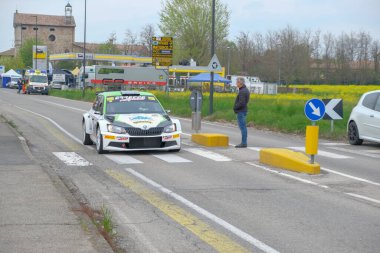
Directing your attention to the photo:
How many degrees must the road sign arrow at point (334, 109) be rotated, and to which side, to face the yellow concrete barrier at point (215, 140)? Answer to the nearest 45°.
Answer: approximately 45° to its right

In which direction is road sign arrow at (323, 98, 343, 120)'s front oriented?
toward the camera

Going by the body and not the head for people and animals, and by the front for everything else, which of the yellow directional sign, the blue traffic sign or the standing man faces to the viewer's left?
the standing man

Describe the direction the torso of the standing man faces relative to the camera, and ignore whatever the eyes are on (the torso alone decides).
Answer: to the viewer's left

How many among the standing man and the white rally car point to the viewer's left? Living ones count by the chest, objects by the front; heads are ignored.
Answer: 1

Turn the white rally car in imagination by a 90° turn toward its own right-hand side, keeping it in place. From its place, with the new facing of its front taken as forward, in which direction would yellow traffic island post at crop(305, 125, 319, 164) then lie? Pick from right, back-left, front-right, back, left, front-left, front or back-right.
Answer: back-left

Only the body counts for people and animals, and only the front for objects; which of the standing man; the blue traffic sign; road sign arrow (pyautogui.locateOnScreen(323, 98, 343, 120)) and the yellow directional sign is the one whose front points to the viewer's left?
the standing man

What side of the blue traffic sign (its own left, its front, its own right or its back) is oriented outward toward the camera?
front

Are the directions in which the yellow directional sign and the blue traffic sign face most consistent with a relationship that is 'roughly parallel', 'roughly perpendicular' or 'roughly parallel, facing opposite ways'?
roughly parallel

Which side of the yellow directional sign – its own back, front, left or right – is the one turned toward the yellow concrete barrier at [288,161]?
front

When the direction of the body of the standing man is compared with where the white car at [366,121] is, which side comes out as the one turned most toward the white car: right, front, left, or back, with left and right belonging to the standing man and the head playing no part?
back

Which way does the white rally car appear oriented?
toward the camera

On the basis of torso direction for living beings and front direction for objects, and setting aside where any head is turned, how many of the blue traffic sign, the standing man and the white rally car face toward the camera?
2

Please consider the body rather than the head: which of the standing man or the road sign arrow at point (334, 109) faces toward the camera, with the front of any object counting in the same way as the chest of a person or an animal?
the road sign arrow

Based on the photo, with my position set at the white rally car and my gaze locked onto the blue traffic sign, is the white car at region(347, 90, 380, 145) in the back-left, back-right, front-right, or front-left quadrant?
front-left

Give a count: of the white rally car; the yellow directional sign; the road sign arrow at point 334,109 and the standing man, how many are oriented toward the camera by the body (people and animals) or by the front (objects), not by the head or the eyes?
3
